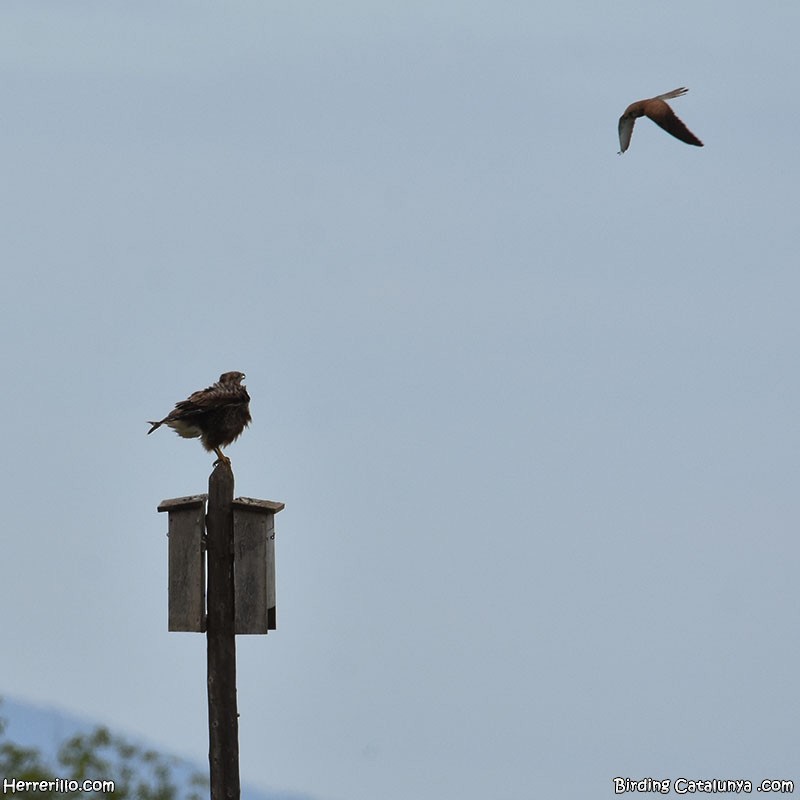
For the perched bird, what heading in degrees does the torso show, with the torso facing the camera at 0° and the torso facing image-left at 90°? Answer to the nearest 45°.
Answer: approximately 270°

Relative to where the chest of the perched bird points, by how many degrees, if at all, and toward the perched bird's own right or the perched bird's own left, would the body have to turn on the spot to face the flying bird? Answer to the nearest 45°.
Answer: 0° — it already faces it
